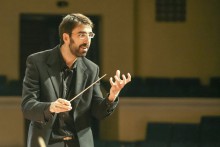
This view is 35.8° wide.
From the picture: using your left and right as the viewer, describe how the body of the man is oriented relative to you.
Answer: facing the viewer and to the right of the viewer
